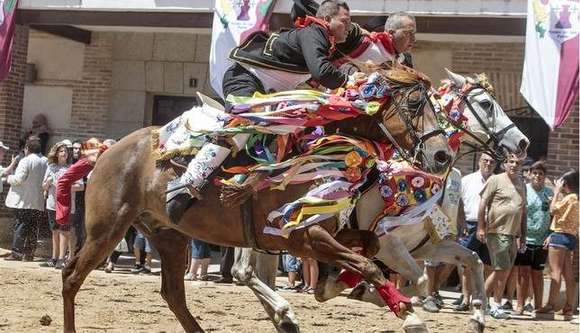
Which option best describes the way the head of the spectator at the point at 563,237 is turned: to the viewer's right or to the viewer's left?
to the viewer's left

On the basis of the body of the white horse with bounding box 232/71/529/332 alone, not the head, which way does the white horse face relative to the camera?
to the viewer's right

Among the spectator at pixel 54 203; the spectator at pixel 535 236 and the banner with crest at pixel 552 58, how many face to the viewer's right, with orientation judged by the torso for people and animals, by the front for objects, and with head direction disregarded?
0

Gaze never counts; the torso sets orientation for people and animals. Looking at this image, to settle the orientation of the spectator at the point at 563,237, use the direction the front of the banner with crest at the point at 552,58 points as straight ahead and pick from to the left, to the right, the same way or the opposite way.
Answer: to the right

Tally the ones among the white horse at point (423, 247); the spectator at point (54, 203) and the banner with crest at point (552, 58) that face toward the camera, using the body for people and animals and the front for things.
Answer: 2

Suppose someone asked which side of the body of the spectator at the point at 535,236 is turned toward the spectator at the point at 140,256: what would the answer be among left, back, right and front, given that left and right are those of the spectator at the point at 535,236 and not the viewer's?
right

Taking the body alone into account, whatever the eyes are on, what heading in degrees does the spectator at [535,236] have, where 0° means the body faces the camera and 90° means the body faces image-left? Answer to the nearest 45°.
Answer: approximately 0°

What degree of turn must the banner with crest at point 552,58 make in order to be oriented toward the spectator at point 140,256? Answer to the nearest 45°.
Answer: approximately 90° to its right

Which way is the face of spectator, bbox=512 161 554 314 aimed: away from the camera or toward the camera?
toward the camera

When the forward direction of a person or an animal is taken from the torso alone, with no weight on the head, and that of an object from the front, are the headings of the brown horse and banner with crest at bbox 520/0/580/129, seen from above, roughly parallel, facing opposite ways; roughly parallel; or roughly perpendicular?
roughly perpendicular

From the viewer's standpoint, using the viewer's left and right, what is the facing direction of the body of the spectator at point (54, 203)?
facing the viewer

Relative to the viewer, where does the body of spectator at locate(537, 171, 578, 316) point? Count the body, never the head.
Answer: to the viewer's left

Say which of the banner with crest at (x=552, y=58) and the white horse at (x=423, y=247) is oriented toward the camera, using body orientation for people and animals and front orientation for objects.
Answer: the banner with crest

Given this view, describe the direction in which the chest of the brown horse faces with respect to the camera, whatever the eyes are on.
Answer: to the viewer's right
